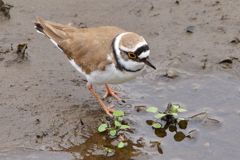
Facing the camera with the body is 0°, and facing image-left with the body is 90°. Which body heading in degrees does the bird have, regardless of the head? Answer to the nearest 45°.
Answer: approximately 315°

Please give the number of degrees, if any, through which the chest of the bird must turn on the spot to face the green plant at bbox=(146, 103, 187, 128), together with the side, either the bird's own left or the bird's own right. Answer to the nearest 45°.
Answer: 0° — it already faces it
